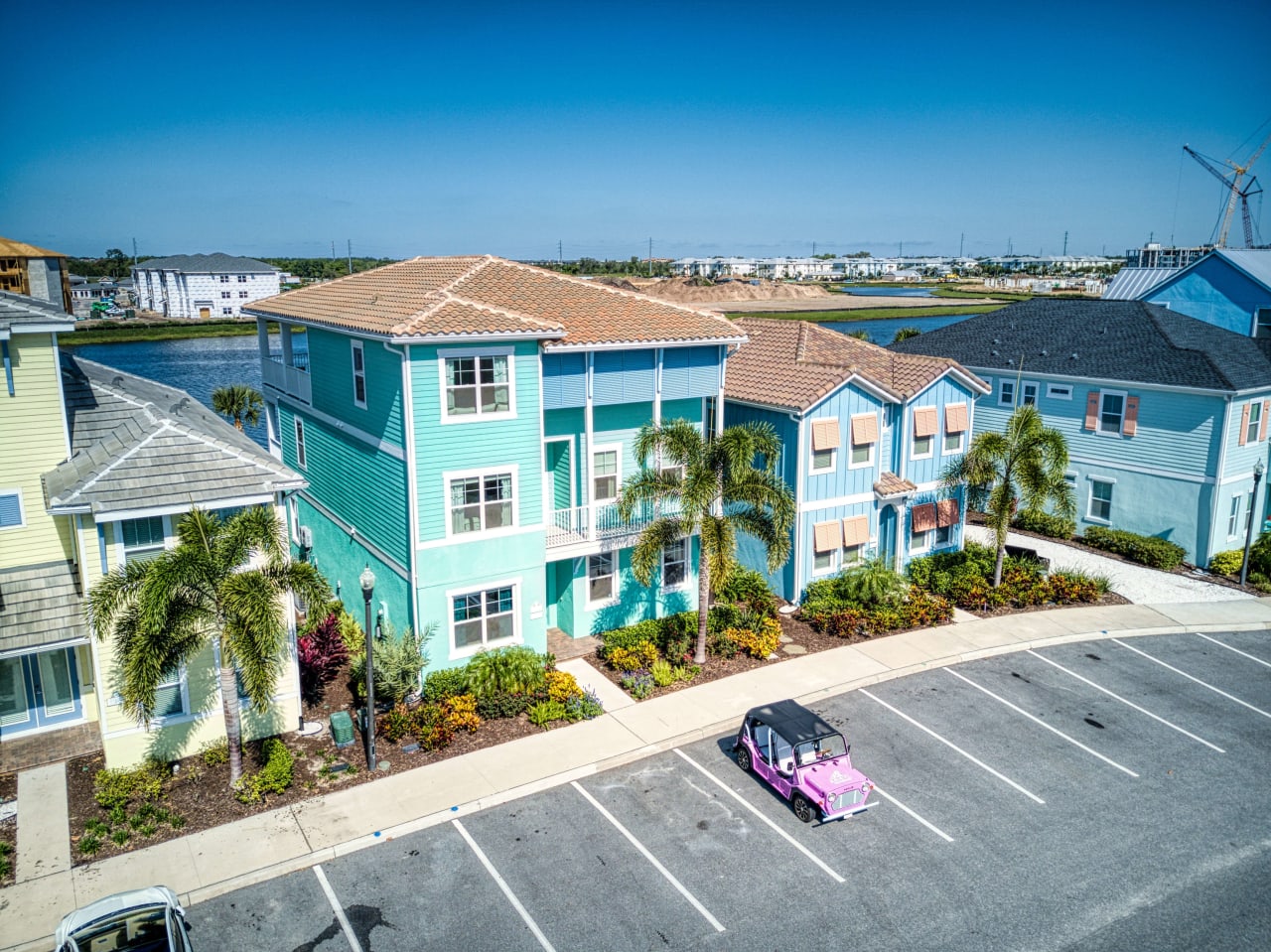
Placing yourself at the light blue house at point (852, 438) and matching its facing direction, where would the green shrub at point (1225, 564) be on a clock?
The green shrub is roughly at 10 o'clock from the light blue house.

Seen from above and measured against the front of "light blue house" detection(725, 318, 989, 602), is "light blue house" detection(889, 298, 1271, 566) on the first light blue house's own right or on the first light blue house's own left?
on the first light blue house's own left

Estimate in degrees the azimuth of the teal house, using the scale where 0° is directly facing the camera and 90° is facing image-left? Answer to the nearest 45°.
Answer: approximately 315°

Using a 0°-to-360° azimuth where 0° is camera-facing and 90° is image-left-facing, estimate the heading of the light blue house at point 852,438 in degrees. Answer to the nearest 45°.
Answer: approximately 315°

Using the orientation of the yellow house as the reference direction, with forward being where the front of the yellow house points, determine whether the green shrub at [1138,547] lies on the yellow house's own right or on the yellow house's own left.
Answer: on the yellow house's own left

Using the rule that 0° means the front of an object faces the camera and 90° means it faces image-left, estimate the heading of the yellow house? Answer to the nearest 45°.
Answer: approximately 0°

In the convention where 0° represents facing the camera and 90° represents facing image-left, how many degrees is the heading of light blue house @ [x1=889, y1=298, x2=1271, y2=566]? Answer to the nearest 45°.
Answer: approximately 315°

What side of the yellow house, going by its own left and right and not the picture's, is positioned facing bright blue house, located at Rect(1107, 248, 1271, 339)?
left

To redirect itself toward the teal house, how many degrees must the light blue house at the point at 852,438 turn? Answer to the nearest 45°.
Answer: approximately 90° to its right
